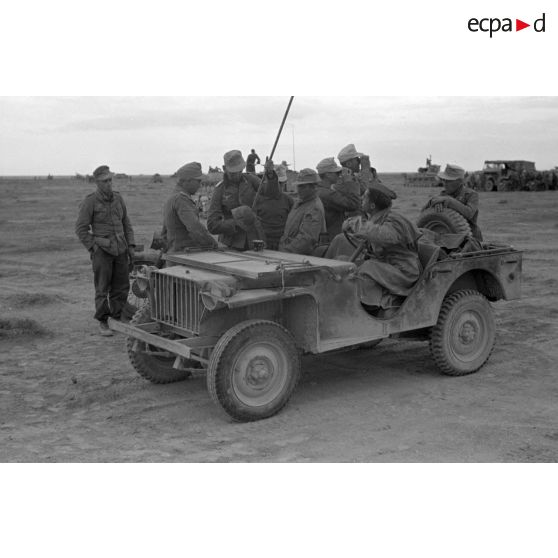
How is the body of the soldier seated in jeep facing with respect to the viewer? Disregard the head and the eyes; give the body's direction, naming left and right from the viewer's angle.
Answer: facing to the left of the viewer

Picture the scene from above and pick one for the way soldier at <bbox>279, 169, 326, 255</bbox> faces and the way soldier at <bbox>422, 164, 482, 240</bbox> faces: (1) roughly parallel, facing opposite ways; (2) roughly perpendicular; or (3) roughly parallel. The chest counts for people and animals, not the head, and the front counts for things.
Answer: roughly parallel

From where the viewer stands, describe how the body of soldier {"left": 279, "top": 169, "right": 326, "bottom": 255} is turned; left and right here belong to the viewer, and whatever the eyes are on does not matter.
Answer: facing the viewer and to the left of the viewer

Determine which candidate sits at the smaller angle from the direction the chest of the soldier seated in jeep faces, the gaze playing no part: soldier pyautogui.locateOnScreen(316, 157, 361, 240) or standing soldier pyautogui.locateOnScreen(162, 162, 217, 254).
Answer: the standing soldier

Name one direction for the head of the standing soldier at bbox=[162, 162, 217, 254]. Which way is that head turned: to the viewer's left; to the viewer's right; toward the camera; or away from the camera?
to the viewer's right

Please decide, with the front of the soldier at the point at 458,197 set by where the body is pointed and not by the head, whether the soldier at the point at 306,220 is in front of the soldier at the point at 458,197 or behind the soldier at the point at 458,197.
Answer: in front

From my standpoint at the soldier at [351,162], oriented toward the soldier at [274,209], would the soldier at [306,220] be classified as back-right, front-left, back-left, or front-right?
front-left

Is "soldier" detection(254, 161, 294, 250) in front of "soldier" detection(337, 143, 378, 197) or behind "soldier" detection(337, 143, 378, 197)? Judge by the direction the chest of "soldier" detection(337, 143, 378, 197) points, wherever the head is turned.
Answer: in front
